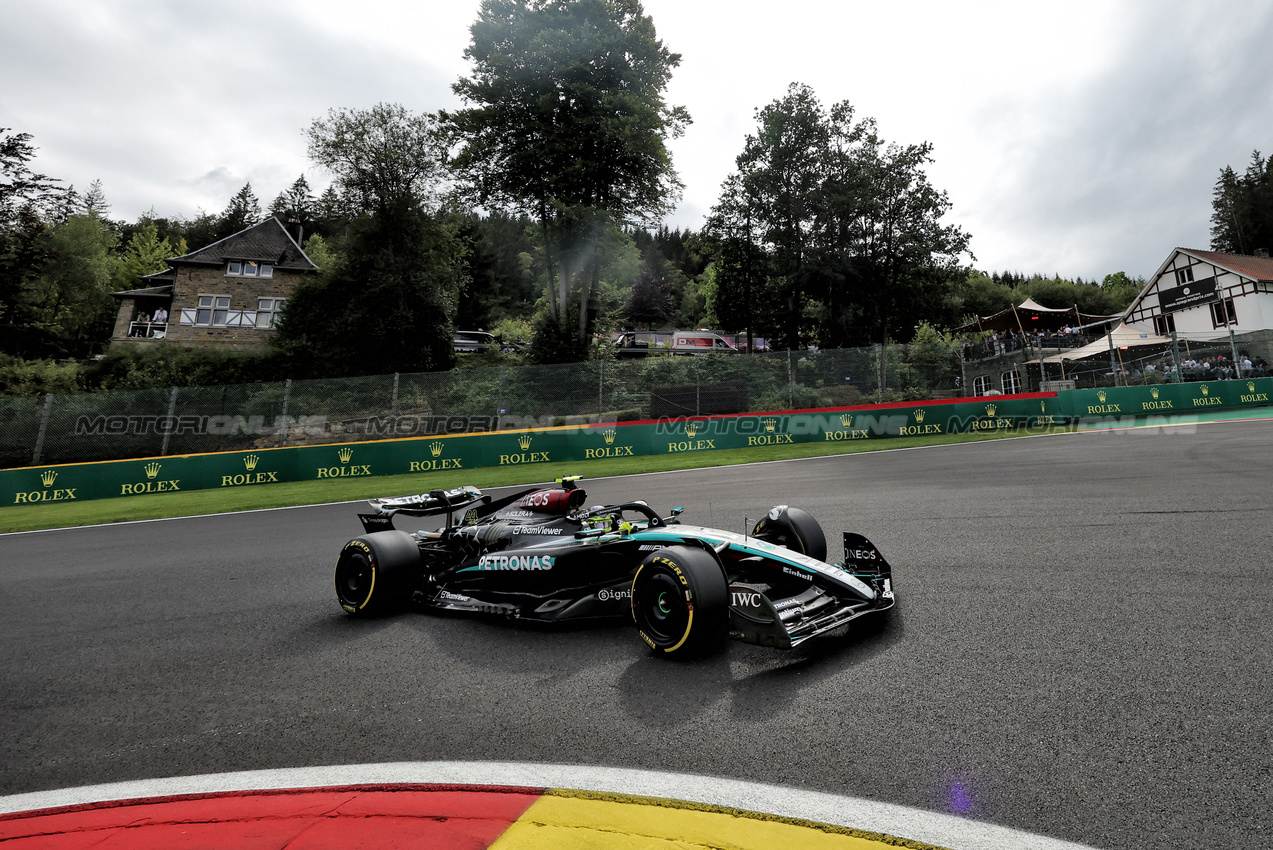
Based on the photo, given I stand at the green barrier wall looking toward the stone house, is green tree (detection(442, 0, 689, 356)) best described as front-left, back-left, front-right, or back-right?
front-right

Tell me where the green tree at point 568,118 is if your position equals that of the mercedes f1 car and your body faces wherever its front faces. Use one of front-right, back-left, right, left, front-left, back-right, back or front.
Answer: back-left

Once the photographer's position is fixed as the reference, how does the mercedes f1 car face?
facing the viewer and to the right of the viewer

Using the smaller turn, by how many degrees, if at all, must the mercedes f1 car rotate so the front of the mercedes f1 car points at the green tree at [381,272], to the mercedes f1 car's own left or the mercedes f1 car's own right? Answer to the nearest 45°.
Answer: approximately 135° to the mercedes f1 car's own left

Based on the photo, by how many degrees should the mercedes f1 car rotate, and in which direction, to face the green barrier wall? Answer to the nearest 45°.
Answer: approximately 135° to its left

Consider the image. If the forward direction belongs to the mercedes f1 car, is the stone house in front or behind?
behind

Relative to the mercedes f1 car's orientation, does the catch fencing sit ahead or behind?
behind
